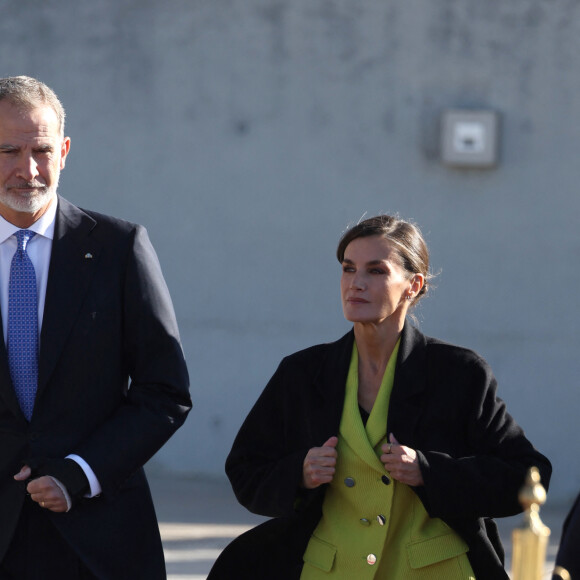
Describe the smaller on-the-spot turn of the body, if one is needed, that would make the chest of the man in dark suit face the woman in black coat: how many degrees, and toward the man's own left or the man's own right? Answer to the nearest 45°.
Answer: approximately 90° to the man's own left

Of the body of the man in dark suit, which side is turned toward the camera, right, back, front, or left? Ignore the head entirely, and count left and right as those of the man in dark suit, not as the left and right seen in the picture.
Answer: front

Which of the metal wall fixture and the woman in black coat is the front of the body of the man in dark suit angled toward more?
the woman in black coat

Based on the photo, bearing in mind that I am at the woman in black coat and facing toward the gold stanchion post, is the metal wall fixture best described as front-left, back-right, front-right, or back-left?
back-left

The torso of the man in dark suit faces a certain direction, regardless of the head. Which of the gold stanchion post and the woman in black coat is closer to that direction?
the gold stanchion post

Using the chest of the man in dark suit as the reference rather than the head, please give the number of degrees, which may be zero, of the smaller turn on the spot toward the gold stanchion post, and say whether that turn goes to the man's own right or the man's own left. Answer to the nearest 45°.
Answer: approximately 45° to the man's own left

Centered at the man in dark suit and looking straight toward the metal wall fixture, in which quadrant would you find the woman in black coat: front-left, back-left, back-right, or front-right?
front-right

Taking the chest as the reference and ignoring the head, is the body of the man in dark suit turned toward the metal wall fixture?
no

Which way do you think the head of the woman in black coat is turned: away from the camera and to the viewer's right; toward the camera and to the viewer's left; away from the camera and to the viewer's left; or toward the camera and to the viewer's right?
toward the camera and to the viewer's left

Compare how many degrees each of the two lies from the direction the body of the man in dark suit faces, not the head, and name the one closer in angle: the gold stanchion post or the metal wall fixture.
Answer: the gold stanchion post
